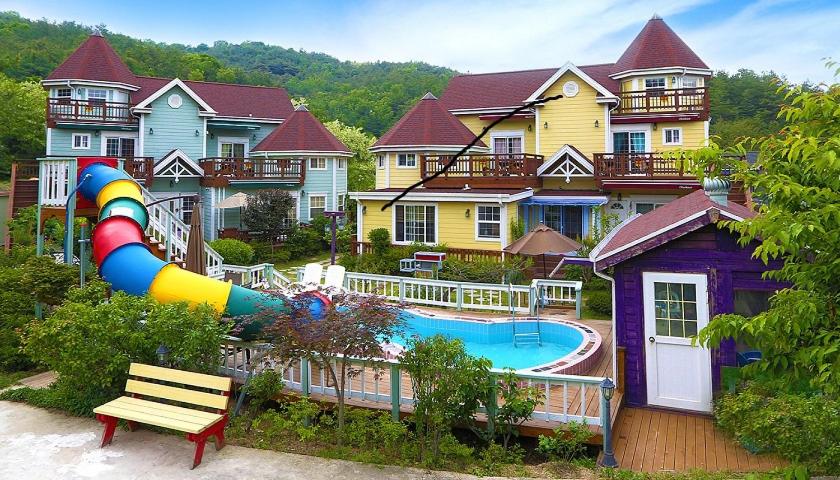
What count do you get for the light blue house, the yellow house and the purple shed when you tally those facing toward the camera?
3

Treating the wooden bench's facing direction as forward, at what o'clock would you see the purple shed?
The purple shed is roughly at 8 o'clock from the wooden bench.

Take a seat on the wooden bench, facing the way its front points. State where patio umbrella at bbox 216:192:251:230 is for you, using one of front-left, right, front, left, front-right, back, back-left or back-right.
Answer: back-right

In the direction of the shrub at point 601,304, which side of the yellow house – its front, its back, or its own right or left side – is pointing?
front

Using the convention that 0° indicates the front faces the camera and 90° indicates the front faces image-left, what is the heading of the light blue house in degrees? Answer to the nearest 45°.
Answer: approximately 0°

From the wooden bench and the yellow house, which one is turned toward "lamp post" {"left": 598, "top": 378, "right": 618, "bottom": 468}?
the yellow house

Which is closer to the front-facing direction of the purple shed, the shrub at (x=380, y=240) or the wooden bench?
the wooden bench

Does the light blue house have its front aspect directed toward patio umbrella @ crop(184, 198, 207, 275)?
yes

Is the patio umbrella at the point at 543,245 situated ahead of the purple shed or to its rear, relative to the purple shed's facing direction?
to the rear

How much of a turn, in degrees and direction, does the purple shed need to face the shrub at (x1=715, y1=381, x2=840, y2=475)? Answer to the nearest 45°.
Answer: approximately 45° to its left

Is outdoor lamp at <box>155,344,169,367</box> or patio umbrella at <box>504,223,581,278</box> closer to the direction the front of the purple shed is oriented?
the outdoor lamp

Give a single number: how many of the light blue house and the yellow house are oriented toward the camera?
2

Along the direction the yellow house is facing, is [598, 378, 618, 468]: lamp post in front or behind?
in front

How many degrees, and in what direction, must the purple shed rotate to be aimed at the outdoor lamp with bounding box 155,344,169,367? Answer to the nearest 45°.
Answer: approximately 45° to its right
